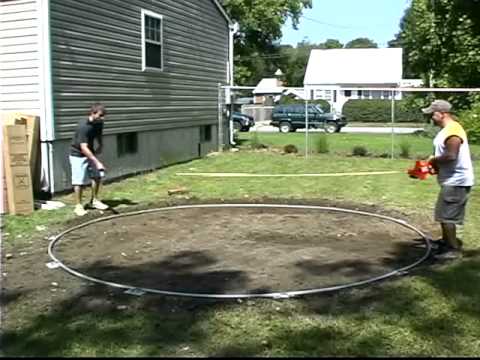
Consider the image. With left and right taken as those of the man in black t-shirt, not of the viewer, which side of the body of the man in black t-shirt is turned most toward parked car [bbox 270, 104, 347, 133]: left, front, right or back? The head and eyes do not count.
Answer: left

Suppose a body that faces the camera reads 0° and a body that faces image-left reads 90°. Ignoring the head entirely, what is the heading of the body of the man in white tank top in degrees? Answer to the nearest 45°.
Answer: approximately 90°

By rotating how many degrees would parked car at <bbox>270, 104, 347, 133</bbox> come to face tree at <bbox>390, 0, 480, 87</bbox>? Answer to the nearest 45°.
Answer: approximately 45° to its right

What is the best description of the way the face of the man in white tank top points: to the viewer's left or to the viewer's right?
to the viewer's left

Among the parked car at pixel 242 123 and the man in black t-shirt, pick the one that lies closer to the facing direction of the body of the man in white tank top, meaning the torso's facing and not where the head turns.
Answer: the man in black t-shirt

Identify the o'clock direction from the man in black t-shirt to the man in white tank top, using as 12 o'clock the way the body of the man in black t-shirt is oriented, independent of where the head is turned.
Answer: The man in white tank top is roughly at 12 o'clock from the man in black t-shirt.

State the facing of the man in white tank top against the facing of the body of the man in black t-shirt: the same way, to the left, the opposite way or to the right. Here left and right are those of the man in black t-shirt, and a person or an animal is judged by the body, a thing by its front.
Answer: the opposite way

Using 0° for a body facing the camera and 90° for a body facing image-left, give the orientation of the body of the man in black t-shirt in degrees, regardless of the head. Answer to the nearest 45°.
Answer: approximately 315°

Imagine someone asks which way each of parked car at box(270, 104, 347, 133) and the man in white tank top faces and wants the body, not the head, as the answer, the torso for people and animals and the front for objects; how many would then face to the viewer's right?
1

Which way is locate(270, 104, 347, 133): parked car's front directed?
to the viewer's right
